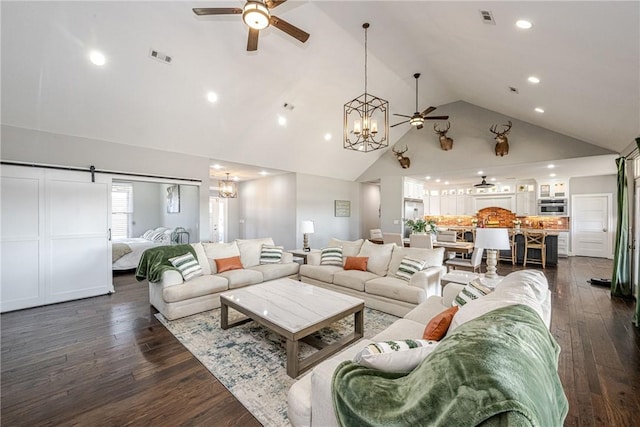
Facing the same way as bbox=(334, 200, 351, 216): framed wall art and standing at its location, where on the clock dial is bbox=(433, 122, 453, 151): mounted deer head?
The mounted deer head is roughly at 10 o'clock from the framed wall art.

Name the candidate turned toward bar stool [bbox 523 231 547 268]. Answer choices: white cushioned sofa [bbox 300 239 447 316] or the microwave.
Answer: the microwave

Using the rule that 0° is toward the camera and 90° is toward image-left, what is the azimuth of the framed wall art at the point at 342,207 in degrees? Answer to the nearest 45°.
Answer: approximately 0°

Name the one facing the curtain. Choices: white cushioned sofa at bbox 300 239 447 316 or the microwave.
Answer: the microwave

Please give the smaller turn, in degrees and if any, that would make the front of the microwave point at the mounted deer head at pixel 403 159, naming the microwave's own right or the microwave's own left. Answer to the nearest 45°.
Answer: approximately 45° to the microwave's own right

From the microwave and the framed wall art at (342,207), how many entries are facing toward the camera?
2

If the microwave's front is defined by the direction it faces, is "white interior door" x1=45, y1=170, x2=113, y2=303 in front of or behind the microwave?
in front

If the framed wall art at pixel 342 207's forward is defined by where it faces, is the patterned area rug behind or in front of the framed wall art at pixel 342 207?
in front

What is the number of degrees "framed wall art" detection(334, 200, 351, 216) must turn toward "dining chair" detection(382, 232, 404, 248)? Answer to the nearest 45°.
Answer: approximately 45° to its left

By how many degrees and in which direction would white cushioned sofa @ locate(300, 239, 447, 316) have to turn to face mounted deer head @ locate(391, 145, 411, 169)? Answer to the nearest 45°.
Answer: approximately 135° to its right

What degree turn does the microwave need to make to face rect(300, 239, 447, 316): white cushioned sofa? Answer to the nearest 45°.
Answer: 0° — it already faces it

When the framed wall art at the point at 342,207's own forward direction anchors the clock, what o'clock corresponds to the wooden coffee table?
The wooden coffee table is roughly at 12 o'clock from the framed wall art.

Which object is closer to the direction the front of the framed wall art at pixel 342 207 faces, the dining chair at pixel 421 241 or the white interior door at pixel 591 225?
the dining chair

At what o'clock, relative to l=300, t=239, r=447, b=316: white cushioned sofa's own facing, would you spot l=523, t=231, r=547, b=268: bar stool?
The bar stool is roughly at 6 o'clock from the white cushioned sofa.

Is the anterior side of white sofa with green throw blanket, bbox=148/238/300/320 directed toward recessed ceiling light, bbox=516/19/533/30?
yes

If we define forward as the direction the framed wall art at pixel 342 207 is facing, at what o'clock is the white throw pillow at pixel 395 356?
The white throw pillow is roughly at 12 o'clock from the framed wall art.
